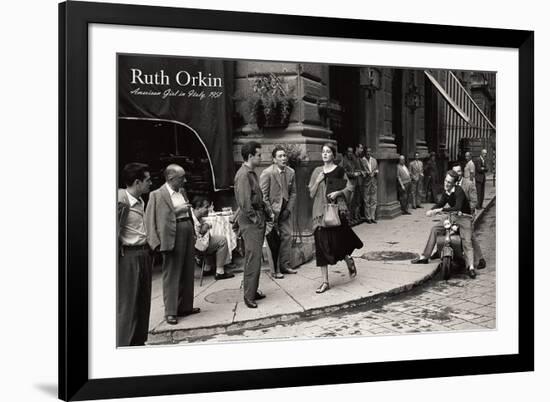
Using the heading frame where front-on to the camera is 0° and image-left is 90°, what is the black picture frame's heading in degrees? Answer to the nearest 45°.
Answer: approximately 315°
